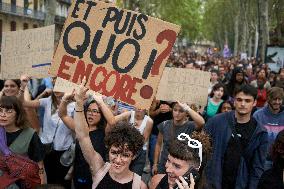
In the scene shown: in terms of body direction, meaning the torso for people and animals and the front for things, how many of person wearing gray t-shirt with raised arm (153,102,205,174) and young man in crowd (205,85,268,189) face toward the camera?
2

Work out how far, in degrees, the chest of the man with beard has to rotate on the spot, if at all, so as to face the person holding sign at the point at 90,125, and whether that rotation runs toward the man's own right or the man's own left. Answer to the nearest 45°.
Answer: approximately 45° to the man's own right

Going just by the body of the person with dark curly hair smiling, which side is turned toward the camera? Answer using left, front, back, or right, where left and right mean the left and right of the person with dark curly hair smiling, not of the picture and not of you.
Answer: front

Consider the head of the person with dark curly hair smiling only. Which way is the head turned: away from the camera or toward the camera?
toward the camera

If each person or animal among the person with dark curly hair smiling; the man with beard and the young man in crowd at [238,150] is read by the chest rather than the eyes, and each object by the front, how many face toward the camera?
3

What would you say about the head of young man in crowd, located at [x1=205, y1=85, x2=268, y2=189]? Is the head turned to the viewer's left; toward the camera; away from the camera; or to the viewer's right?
toward the camera

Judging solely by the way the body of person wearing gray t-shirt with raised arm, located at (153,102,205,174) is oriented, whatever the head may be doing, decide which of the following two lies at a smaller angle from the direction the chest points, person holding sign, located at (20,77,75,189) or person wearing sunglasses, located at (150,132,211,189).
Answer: the person wearing sunglasses

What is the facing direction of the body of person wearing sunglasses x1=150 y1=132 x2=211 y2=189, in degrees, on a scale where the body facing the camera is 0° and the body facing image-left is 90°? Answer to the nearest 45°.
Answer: approximately 45°

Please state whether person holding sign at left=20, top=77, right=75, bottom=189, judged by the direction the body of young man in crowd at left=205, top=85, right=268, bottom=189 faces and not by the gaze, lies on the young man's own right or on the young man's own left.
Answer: on the young man's own right

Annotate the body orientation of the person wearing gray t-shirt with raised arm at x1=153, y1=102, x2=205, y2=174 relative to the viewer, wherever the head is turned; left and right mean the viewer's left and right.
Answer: facing the viewer

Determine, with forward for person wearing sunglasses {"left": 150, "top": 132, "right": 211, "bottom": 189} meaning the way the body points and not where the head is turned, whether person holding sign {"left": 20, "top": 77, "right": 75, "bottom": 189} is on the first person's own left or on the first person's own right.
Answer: on the first person's own right

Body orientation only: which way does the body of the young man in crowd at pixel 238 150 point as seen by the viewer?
toward the camera

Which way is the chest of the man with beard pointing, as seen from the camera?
toward the camera
